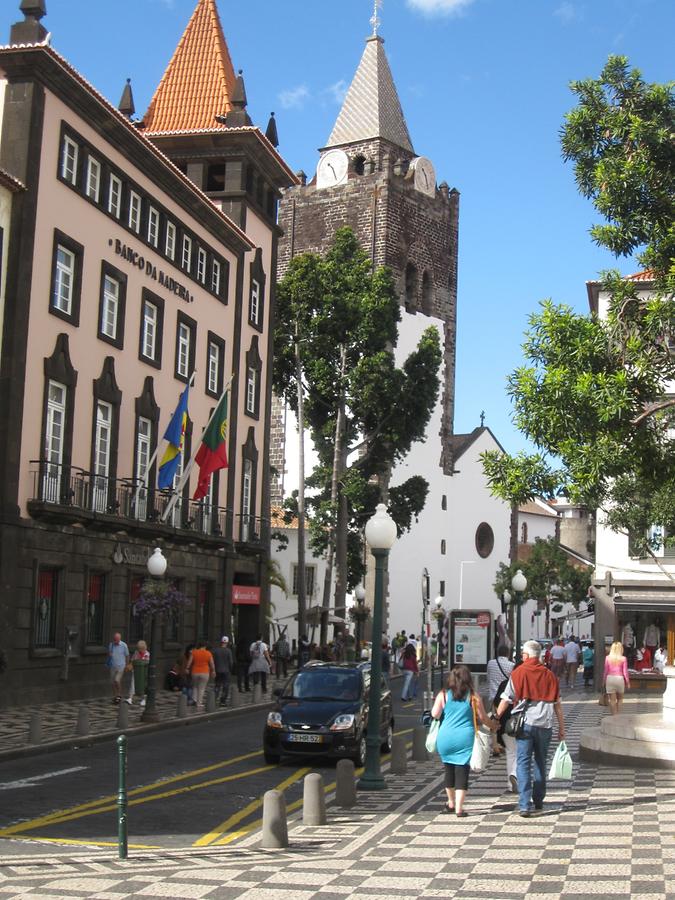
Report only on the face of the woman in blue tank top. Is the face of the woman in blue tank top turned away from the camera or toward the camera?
away from the camera

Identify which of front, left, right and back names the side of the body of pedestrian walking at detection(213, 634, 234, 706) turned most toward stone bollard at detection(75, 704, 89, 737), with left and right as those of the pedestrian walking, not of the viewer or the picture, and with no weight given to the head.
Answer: back

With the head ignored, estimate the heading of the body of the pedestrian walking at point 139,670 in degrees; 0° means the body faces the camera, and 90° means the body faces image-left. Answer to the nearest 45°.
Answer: approximately 0°

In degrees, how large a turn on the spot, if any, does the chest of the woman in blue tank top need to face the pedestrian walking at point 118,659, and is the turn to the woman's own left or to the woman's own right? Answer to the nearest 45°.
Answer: approximately 45° to the woman's own left

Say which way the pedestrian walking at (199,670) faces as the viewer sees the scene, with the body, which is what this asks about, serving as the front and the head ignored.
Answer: away from the camera

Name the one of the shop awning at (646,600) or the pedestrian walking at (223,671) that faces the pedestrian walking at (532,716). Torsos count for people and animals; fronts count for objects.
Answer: the shop awning
